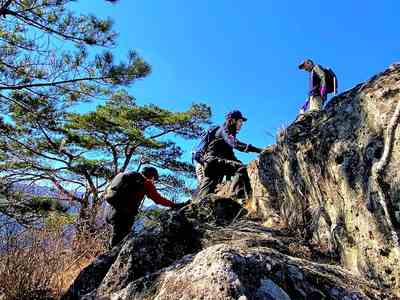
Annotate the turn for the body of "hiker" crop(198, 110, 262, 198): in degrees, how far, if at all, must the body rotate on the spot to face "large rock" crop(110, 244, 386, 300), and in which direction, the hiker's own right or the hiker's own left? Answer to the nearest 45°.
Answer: approximately 90° to the hiker's own right

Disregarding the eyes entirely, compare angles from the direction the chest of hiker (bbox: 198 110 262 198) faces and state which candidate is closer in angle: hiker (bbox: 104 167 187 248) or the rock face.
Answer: the rock face

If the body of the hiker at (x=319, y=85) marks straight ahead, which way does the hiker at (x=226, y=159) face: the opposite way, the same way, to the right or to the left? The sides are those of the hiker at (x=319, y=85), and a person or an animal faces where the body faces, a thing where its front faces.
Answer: the opposite way

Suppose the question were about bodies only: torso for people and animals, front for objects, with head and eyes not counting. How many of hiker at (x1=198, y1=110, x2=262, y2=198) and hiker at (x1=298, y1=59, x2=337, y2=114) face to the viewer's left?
1

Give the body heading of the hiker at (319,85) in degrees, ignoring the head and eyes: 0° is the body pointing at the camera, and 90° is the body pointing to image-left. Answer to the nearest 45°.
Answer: approximately 90°

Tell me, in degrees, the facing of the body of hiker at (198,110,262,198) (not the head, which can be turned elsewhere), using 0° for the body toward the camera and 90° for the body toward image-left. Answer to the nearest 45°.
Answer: approximately 270°

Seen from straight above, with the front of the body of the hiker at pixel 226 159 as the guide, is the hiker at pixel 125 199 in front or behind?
behind

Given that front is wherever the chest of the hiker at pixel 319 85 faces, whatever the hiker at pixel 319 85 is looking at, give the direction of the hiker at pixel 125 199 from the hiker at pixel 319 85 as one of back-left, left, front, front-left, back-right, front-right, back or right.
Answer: front-left
